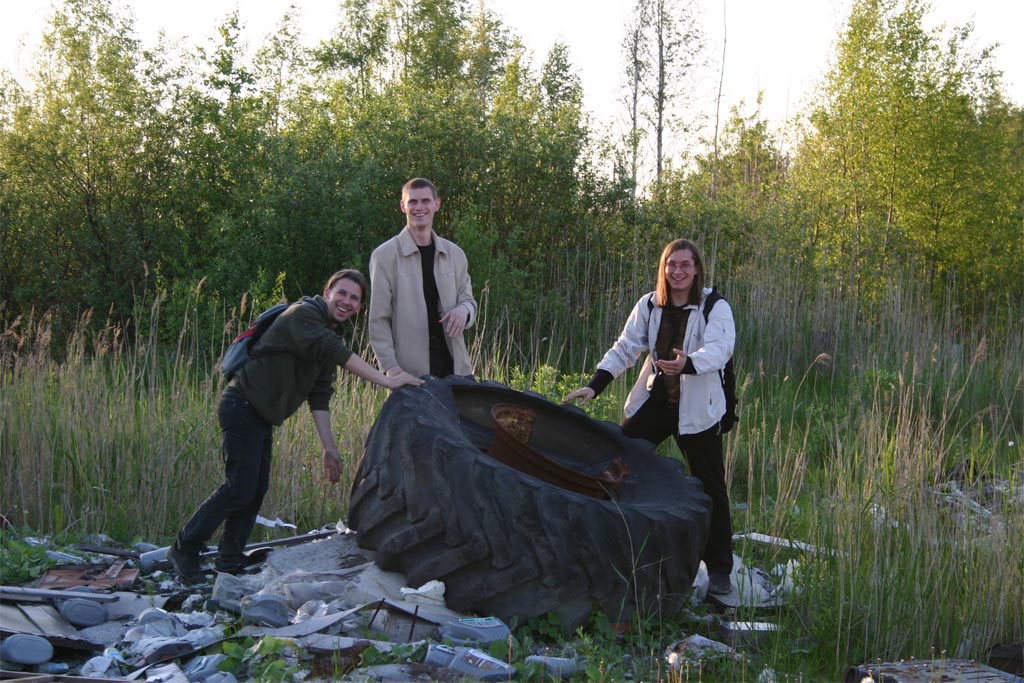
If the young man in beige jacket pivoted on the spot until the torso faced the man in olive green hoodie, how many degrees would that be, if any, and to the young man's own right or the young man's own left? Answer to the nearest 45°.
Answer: approximately 45° to the young man's own right

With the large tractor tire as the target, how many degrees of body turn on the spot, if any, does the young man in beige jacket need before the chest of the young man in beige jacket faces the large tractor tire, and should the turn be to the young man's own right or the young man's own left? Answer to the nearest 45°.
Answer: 0° — they already face it

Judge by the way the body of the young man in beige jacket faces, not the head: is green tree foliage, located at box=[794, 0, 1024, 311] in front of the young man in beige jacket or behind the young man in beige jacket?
behind

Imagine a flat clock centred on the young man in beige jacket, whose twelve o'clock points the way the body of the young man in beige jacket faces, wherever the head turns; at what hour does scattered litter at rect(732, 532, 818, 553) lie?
The scattered litter is roughly at 9 o'clock from the young man in beige jacket.

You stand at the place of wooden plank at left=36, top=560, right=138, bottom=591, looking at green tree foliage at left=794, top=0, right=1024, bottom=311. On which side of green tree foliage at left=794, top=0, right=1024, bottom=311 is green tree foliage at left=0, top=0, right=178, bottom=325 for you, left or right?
left

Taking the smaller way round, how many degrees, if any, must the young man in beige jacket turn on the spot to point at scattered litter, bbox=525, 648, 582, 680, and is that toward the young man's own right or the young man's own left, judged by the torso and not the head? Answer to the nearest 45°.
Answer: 0° — they already face it

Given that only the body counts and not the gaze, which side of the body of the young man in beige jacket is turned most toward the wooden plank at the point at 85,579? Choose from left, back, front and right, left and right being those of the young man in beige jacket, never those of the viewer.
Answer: right

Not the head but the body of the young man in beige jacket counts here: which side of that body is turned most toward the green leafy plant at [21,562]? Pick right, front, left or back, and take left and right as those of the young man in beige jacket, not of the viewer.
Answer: right

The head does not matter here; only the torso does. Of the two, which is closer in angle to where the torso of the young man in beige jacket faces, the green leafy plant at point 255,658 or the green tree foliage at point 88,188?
the green leafy plant

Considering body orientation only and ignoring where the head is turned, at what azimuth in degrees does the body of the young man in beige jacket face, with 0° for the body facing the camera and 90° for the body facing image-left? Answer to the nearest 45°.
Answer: approximately 0°

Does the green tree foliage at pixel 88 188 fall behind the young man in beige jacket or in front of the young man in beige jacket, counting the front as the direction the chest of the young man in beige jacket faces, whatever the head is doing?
behind
